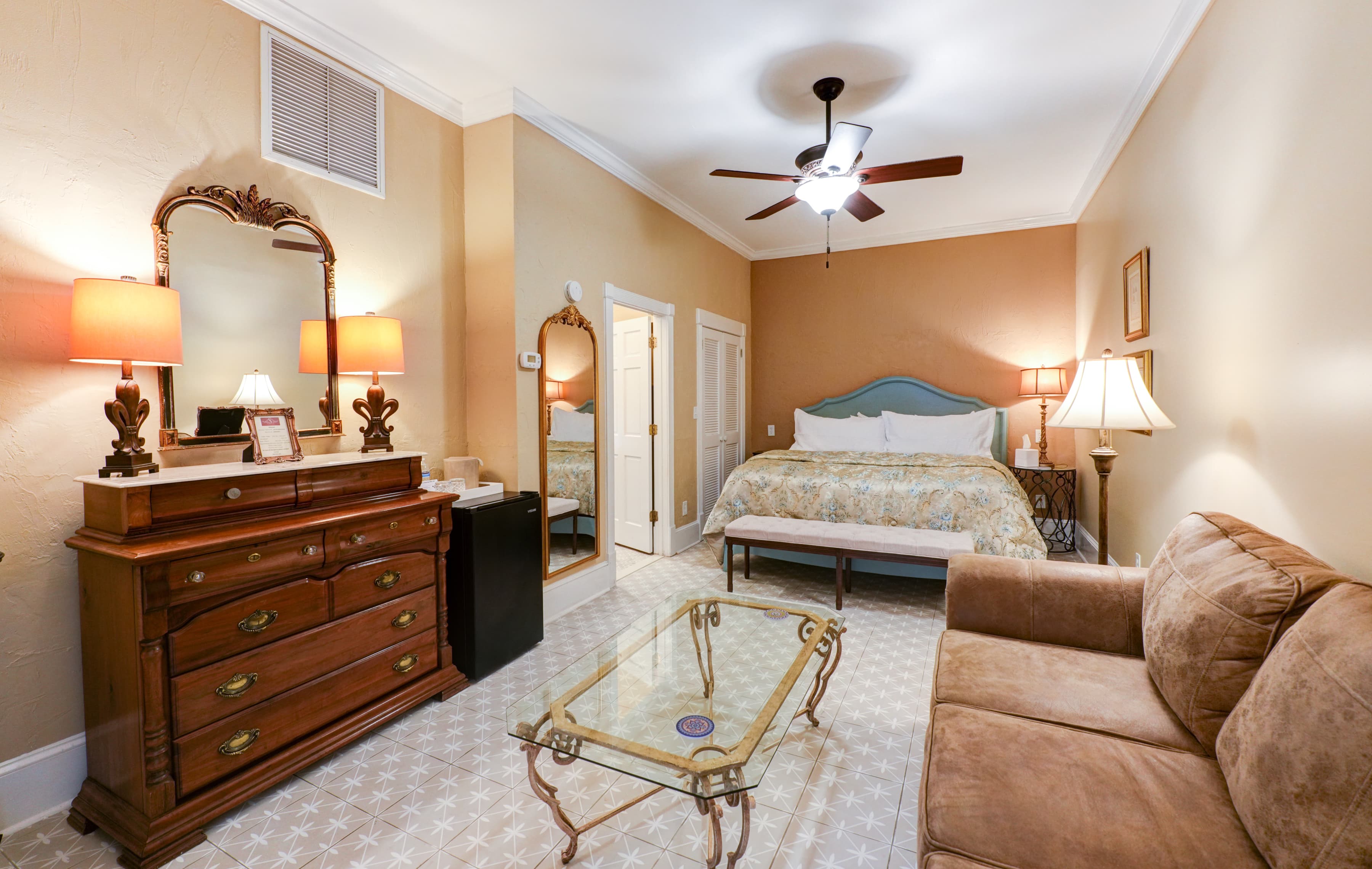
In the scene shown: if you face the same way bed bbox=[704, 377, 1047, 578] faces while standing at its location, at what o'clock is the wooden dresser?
The wooden dresser is roughly at 1 o'clock from the bed.

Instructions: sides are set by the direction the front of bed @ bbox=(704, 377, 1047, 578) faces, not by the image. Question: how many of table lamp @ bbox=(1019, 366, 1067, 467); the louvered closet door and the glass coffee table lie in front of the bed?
1

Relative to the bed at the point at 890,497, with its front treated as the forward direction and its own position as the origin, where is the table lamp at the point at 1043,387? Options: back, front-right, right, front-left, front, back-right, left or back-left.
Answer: back-left

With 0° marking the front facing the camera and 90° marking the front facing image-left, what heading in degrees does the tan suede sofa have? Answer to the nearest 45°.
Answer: approximately 90°

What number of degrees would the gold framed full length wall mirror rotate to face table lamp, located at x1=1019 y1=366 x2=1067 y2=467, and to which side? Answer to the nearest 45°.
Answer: approximately 45° to its left

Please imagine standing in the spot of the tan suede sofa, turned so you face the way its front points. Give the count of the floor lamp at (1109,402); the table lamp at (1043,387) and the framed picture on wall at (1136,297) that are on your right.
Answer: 3

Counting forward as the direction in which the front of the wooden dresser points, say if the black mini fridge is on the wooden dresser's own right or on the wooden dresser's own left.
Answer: on the wooden dresser's own left

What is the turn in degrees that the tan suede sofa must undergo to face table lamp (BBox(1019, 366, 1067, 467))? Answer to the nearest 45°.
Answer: approximately 90° to its right

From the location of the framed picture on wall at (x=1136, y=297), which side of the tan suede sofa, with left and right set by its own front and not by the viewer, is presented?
right

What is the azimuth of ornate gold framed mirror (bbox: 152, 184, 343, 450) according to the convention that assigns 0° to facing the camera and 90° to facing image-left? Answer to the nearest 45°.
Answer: approximately 315°
